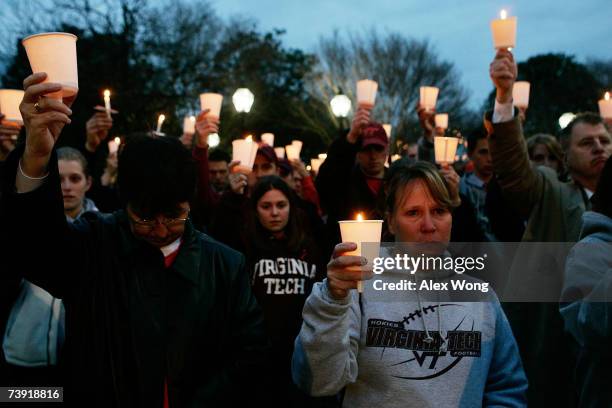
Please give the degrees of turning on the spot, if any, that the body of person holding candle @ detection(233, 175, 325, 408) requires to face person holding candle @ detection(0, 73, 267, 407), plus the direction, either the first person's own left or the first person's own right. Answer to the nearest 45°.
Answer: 0° — they already face them

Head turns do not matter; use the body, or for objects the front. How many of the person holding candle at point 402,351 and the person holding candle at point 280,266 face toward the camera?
2

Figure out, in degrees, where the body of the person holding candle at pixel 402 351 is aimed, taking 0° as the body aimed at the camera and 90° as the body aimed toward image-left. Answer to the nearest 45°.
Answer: approximately 0°

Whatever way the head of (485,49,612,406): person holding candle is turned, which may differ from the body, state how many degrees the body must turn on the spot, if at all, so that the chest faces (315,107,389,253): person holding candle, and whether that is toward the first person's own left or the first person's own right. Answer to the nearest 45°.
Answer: approximately 135° to the first person's own right

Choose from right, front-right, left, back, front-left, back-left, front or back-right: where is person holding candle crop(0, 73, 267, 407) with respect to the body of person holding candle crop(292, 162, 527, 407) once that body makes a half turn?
left

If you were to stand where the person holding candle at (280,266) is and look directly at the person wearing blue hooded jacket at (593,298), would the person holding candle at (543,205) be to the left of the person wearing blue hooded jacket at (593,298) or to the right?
left

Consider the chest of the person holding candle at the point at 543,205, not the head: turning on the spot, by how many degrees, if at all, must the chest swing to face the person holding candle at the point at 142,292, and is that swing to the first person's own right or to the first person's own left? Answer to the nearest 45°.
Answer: approximately 90° to the first person's own right

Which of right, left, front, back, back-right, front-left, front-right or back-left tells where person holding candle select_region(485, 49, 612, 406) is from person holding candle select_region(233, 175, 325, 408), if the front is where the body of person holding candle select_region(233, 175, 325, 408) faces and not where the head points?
left

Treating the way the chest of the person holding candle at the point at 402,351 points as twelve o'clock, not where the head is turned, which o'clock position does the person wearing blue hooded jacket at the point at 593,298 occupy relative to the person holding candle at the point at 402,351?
the person wearing blue hooded jacket at the point at 593,298 is roughly at 8 o'clock from the person holding candle at the point at 402,351.

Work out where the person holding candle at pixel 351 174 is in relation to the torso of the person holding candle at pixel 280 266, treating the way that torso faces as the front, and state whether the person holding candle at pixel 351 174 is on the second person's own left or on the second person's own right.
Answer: on the second person's own left

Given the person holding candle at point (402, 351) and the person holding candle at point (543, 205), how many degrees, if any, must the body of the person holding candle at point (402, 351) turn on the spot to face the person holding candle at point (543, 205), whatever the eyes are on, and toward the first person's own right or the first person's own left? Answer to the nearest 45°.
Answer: approximately 135° to the first person's own left
